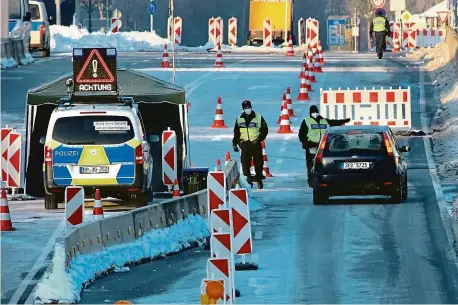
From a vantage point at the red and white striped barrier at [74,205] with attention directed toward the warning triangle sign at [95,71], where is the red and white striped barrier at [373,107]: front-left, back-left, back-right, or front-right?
front-right

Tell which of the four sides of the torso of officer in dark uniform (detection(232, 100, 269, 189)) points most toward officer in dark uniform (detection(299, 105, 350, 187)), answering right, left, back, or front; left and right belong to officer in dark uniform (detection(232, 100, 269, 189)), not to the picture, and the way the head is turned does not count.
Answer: left

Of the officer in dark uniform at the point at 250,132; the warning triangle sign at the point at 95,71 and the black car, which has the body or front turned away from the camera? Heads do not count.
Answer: the black car

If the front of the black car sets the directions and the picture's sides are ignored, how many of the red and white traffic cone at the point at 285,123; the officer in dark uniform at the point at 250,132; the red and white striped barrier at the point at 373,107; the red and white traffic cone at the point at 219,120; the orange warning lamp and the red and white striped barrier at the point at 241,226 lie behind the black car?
2

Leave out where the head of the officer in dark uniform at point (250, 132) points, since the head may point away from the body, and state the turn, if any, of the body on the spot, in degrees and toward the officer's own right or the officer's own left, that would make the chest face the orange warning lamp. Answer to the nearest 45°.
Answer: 0° — they already face it

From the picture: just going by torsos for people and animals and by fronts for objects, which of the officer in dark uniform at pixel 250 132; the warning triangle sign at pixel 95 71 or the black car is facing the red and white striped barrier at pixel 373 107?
the black car

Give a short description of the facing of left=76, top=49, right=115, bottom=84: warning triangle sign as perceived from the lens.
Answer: facing the viewer

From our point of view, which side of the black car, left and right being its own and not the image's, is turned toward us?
back

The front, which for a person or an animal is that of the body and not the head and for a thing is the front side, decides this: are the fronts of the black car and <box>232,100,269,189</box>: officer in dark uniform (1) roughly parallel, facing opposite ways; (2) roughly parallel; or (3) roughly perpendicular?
roughly parallel, facing opposite ways

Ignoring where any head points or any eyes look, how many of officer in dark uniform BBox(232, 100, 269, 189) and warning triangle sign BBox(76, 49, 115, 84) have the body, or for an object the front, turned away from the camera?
0

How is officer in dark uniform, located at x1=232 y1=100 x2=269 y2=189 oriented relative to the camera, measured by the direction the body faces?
toward the camera

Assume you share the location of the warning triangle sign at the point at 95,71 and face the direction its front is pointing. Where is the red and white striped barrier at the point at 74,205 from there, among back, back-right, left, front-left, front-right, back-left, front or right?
front
